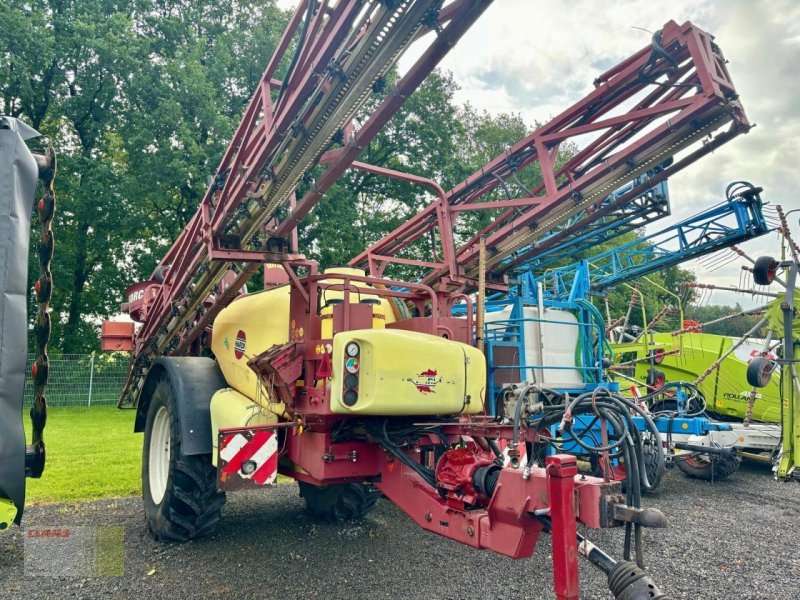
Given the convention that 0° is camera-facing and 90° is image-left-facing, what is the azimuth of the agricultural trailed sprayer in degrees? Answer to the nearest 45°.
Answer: approximately 315°
